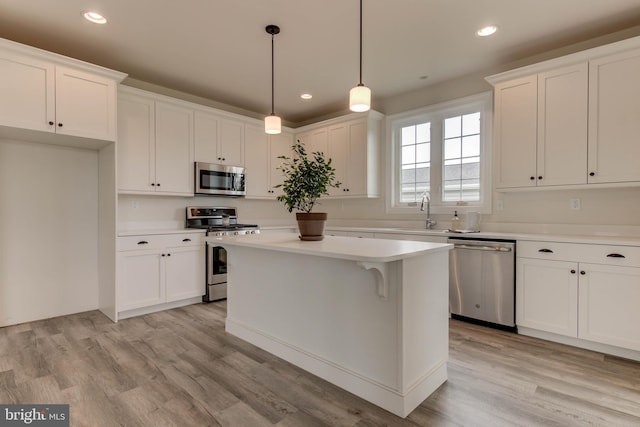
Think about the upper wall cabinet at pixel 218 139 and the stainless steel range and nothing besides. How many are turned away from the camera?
0

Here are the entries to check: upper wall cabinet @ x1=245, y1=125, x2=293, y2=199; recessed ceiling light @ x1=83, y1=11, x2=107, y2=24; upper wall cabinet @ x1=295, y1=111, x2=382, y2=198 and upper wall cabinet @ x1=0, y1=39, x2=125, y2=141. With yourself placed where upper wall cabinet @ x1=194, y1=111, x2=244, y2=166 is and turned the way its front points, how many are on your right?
2

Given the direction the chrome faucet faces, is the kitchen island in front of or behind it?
in front

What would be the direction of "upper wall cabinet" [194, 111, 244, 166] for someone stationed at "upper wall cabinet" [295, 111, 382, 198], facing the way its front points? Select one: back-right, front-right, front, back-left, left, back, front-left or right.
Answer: front-right

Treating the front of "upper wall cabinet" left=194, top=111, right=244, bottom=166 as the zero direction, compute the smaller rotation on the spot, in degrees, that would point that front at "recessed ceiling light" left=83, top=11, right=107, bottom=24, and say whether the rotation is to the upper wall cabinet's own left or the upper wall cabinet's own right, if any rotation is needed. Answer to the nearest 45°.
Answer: approximately 90° to the upper wall cabinet's own right

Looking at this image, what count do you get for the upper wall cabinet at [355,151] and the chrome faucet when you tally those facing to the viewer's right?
0

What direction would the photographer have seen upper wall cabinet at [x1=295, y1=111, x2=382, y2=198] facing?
facing the viewer and to the left of the viewer

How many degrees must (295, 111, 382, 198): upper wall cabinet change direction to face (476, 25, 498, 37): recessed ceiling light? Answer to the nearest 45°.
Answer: approximately 90° to its left

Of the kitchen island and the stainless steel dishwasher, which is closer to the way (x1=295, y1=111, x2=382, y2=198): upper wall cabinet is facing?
the kitchen island

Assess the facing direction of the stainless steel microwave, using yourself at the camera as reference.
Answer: facing the viewer and to the right of the viewer
